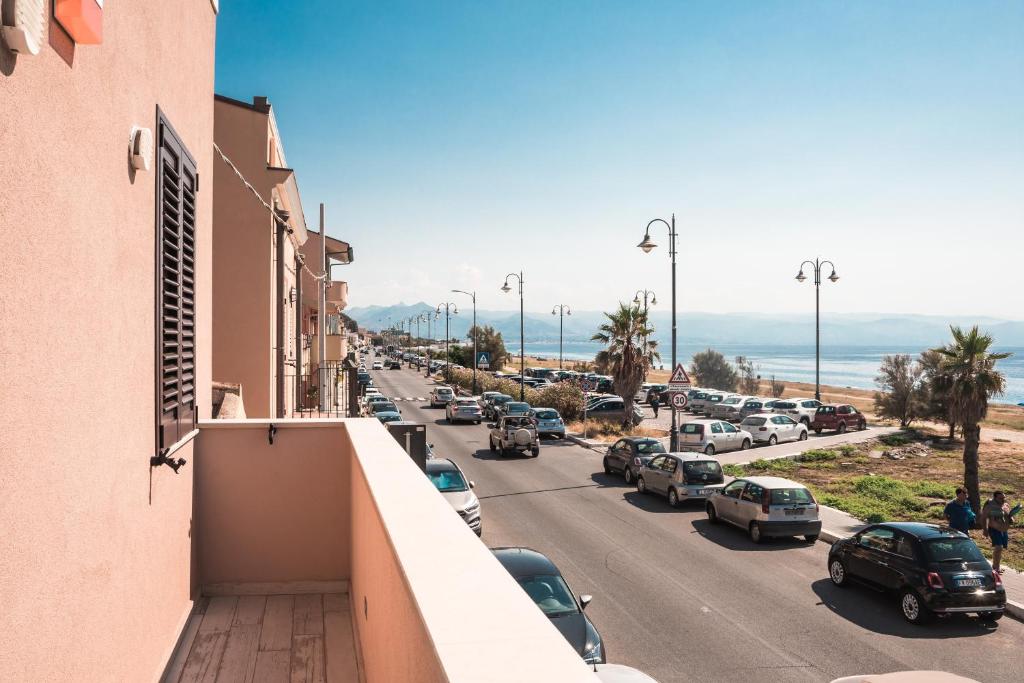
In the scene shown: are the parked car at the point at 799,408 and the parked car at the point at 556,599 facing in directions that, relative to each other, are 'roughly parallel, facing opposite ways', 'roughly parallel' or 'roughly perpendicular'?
roughly perpendicular

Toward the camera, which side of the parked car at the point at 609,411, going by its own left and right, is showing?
left

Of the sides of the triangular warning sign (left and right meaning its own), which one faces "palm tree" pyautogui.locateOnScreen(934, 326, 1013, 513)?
left

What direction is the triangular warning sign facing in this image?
toward the camera

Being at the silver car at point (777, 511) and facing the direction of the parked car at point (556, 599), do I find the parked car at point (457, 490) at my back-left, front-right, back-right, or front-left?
front-right

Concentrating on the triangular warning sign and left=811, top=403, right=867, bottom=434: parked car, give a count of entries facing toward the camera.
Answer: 1

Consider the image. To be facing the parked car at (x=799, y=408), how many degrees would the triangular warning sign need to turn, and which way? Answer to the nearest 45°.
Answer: approximately 180°

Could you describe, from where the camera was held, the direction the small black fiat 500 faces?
facing away from the viewer and to the left of the viewer

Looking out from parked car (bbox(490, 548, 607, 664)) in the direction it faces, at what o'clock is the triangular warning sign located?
The triangular warning sign is roughly at 8 o'clock from the parked car.

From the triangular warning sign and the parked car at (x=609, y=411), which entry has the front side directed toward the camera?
the triangular warning sign

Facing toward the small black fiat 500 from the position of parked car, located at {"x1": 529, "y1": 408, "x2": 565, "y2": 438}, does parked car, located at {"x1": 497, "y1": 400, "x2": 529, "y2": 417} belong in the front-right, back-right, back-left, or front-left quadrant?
back-right

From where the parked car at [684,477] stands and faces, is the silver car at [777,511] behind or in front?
behind

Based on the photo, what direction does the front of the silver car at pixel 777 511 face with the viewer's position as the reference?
facing away from the viewer and to the left of the viewer

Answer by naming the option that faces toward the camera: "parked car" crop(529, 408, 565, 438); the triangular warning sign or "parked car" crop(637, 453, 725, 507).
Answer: the triangular warning sign

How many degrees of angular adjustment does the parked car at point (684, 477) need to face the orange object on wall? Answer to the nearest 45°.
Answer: approximately 135° to its left

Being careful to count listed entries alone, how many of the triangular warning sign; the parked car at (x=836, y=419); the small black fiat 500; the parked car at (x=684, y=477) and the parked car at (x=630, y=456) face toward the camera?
1
